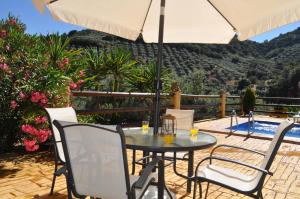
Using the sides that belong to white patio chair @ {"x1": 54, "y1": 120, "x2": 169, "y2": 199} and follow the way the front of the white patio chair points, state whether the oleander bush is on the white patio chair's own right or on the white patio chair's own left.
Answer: on the white patio chair's own left

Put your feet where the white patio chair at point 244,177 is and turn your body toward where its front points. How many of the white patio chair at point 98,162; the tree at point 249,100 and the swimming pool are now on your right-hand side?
2

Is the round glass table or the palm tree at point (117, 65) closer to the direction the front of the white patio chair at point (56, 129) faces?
the round glass table

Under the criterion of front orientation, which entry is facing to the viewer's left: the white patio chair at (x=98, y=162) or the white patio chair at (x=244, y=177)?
the white patio chair at (x=244, y=177)

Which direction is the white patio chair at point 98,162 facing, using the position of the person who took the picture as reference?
facing away from the viewer and to the right of the viewer

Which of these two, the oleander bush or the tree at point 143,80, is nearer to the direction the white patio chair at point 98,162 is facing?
the tree

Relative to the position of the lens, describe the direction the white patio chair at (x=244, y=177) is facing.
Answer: facing to the left of the viewer

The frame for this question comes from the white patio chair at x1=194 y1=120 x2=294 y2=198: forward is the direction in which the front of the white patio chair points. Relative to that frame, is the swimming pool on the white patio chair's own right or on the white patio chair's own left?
on the white patio chair's own right
